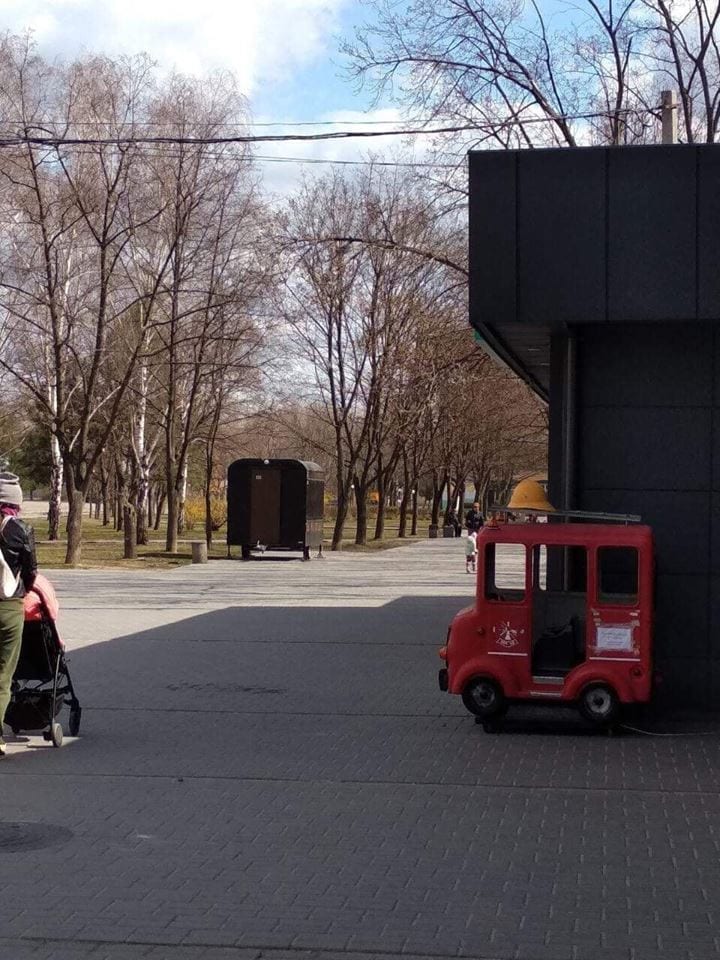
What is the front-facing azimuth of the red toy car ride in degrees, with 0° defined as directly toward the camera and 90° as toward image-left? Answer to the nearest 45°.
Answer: approximately 90°

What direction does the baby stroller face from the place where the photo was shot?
facing away from the viewer and to the right of the viewer

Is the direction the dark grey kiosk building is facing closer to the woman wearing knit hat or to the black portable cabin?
the woman wearing knit hat

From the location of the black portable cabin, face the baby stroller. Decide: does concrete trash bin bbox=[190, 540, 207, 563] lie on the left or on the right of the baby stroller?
right

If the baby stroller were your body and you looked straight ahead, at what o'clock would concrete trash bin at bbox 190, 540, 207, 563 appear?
The concrete trash bin is roughly at 11 o'clock from the baby stroller.

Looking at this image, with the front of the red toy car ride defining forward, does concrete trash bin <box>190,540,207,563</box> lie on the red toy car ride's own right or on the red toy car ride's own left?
on the red toy car ride's own right

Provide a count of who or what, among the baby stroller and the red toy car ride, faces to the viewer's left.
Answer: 1
